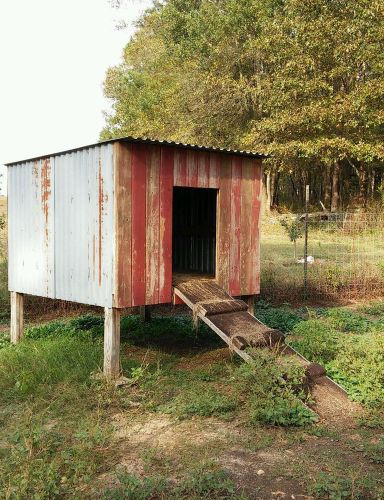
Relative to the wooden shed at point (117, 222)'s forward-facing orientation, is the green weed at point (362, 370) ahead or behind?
ahead

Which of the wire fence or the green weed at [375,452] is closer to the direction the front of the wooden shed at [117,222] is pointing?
the green weed

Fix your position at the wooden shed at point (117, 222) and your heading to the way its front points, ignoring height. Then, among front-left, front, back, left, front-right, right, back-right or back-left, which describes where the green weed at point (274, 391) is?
front

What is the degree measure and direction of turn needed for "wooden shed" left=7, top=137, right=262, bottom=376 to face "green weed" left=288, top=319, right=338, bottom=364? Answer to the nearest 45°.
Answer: approximately 45° to its left

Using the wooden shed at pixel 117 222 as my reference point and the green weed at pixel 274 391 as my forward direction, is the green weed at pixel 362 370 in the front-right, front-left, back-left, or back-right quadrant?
front-left

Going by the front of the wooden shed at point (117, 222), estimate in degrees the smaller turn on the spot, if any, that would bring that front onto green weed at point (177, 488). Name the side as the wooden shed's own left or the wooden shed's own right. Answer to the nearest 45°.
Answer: approximately 45° to the wooden shed's own right

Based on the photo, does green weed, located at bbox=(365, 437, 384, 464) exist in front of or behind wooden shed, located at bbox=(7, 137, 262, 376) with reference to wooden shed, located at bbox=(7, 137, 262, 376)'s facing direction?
in front

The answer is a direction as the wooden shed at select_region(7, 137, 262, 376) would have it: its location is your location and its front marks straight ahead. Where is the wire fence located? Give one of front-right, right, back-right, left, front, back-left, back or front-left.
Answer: left

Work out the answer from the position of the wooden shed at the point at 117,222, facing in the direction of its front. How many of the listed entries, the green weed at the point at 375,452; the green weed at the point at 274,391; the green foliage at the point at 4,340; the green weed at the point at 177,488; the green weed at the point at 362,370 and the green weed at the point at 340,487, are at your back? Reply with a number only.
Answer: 1

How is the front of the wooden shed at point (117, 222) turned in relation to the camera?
facing the viewer and to the right of the viewer

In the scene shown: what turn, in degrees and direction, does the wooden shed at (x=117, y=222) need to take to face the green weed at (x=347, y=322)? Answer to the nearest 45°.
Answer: approximately 90° to its left

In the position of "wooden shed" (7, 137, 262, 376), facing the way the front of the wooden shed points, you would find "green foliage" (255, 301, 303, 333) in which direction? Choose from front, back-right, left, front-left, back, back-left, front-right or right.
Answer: left
